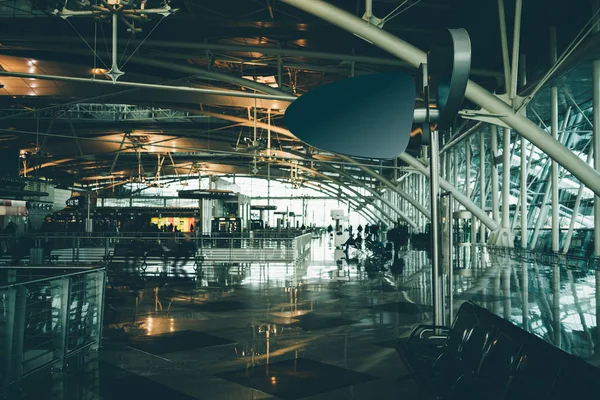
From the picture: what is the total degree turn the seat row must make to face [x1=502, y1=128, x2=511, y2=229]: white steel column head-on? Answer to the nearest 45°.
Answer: approximately 135° to its right

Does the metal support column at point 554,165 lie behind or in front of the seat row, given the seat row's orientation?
behind

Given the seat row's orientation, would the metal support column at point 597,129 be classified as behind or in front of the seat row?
behind

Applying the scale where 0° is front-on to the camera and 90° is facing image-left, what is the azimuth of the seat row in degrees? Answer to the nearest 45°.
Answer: approximately 45°

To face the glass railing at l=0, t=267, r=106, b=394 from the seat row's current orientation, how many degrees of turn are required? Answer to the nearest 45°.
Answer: approximately 45° to its right
